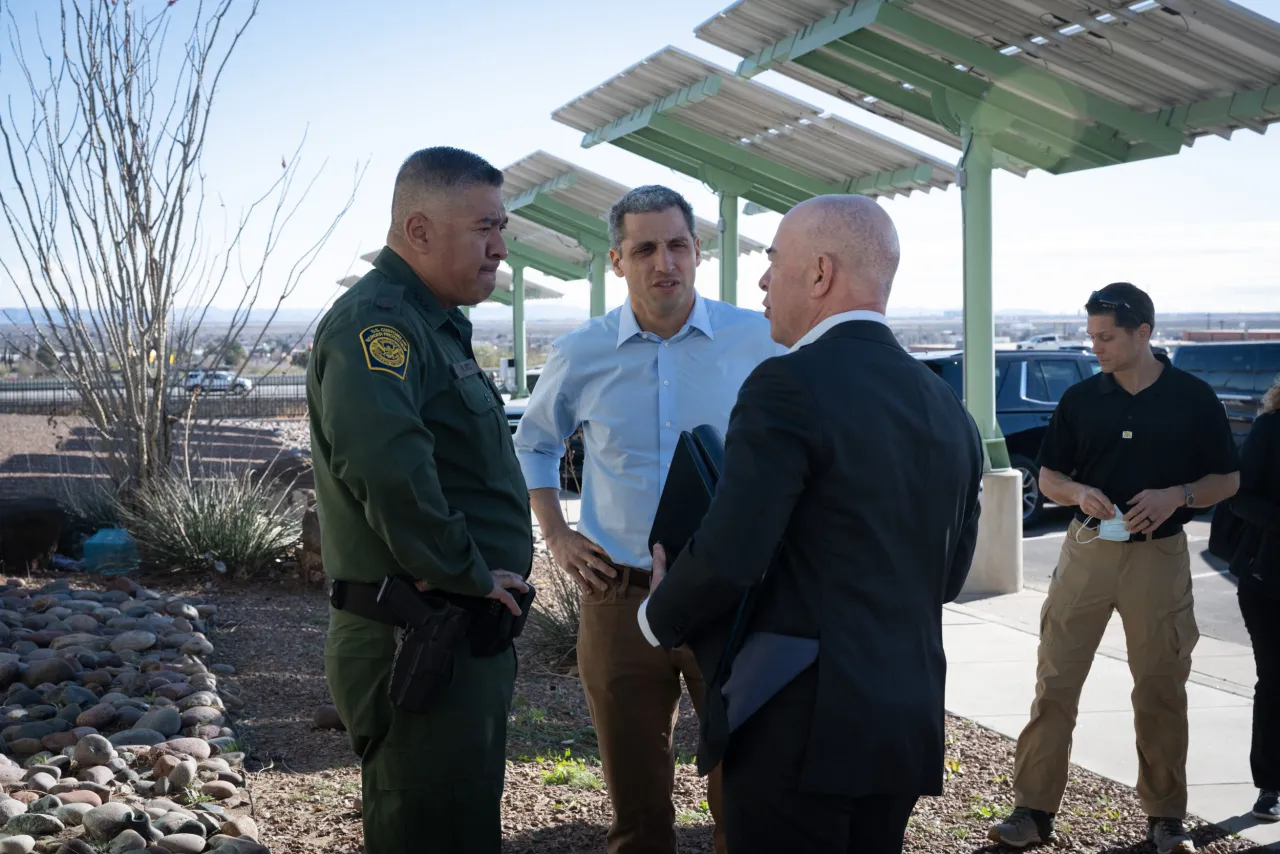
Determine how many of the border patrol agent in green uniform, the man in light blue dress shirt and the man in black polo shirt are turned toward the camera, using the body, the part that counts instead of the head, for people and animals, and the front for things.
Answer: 2

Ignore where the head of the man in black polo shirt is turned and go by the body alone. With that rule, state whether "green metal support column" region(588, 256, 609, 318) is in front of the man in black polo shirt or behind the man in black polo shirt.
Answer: behind

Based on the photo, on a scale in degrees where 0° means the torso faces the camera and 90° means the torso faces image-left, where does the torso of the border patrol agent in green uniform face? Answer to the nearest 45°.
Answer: approximately 270°

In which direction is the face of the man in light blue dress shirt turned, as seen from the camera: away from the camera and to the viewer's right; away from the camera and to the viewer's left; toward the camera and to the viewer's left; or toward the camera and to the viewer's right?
toward the camera and to the viewer's right

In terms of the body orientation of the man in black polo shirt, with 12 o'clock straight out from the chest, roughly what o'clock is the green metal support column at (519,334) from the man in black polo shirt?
The green metal support column is roughly at 5 o'clock from the man in black polo shirt.

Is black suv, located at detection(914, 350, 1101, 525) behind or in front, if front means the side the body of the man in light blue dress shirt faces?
behind

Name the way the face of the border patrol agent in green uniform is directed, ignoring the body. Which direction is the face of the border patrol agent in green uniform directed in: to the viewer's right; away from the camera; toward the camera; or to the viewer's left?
to the viewer's right

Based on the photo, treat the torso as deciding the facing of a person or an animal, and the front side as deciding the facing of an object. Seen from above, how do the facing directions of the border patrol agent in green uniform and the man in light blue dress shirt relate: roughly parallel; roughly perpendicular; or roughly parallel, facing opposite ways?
roughly perpendicular

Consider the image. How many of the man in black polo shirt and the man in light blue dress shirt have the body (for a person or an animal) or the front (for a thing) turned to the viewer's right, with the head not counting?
0

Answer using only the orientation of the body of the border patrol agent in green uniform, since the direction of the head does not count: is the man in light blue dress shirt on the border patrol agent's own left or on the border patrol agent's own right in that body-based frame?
on the border patrol agent's own left

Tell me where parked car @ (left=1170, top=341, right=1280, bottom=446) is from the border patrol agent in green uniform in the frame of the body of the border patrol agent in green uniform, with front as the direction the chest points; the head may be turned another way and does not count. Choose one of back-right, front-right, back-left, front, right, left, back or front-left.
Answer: front-left
